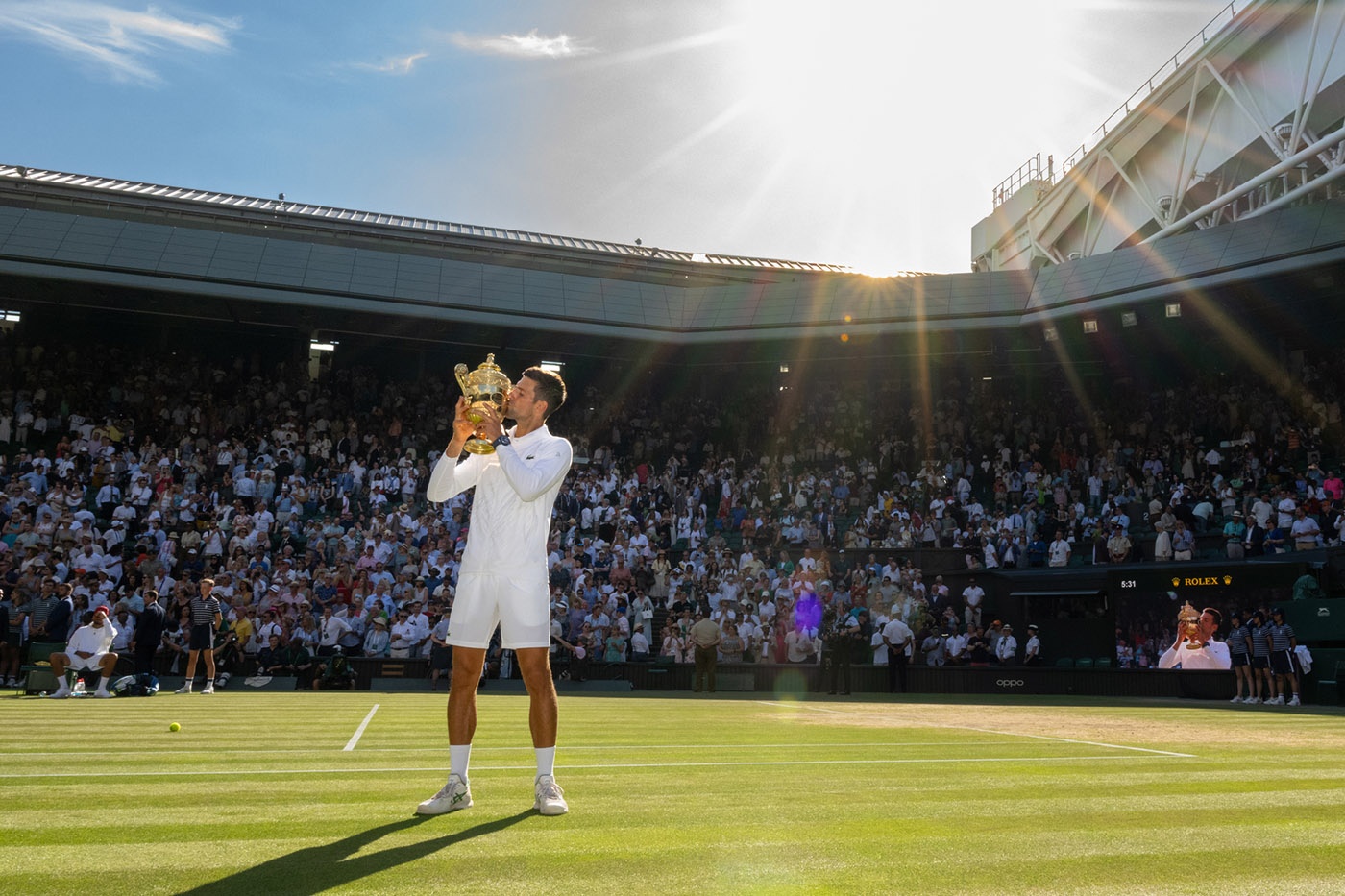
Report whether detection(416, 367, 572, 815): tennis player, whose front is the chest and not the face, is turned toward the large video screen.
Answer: no

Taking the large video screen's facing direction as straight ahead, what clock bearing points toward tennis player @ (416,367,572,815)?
The tennis player is roughly at 12 o'clock from the large video screen.

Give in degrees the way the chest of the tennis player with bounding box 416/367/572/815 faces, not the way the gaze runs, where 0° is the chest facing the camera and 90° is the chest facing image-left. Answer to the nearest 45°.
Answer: approximately 45°

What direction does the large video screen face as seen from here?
toward the camera

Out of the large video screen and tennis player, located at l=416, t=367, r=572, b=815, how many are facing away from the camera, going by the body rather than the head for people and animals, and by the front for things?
0

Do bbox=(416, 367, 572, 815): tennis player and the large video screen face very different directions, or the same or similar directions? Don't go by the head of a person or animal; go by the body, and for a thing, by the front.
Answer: same or similar directions
